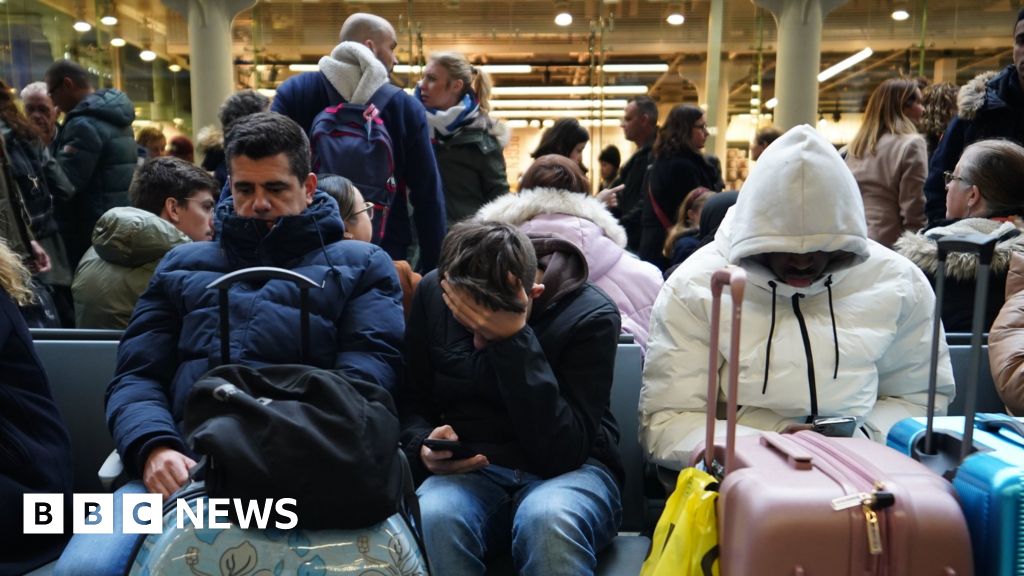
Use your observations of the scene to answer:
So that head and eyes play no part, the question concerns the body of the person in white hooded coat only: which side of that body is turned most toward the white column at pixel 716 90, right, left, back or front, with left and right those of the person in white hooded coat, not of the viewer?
back

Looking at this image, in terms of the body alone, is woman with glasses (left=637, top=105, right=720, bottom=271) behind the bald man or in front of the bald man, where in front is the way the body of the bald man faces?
in front

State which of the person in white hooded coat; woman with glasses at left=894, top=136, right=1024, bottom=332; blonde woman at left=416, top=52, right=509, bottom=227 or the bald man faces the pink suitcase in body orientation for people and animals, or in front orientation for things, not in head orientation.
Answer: the person in white hooded coat

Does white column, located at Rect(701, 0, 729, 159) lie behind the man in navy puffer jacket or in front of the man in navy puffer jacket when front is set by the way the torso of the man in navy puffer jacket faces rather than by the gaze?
behind

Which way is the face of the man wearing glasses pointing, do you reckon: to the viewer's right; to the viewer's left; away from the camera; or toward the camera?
to the viewer's right

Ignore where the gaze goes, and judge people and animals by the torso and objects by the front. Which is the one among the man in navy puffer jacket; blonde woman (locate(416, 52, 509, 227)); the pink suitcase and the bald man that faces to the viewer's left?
the blonde woman

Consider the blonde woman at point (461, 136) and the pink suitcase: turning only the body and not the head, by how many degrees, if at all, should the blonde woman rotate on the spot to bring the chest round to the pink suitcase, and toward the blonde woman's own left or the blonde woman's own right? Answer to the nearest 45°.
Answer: approximately 90° to the blonde woman's own left

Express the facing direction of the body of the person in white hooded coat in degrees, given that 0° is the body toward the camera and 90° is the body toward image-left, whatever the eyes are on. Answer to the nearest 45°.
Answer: approximately 0°

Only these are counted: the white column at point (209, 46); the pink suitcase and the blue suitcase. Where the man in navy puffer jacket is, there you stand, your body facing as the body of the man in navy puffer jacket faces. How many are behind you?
1

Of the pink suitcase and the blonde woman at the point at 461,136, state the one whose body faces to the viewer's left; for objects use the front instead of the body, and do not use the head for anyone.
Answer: the blonde woman
